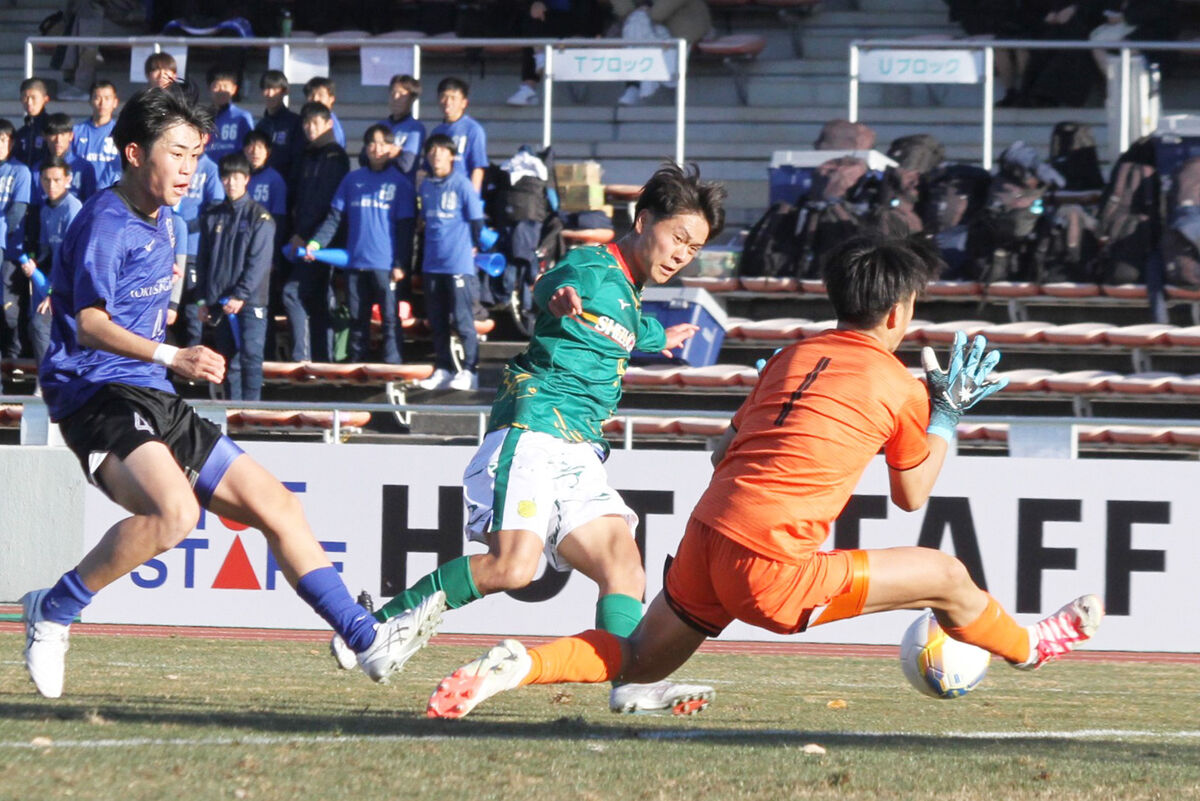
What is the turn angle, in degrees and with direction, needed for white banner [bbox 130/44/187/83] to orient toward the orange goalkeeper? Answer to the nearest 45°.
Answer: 0° — it already faces them

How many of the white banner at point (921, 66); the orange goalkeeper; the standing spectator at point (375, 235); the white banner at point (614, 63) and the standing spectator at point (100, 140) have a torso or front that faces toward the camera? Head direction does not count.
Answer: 4

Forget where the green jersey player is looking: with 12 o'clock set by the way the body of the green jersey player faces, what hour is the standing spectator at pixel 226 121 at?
The standing spectator is roughly at 7 o'clock from the green jersey player.

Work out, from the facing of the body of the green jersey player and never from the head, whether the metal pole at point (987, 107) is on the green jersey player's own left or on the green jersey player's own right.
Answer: on the green jersey player's own left

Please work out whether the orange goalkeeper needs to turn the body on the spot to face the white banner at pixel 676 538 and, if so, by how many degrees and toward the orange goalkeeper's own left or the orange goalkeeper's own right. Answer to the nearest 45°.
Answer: approximately 45° to the orange goalkeeper's own left

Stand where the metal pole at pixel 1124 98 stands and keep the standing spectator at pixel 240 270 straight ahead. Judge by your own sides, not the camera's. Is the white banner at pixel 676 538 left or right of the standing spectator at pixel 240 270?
left

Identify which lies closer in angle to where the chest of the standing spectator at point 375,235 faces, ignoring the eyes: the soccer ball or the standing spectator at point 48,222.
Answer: the soccer ball

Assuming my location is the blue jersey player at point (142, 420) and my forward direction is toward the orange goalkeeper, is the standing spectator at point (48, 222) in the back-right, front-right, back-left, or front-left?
back-left
